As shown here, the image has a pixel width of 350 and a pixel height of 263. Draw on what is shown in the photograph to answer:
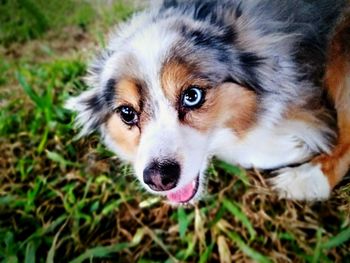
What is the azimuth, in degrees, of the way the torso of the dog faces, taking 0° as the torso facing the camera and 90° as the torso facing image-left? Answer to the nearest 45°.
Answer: approximately 45°

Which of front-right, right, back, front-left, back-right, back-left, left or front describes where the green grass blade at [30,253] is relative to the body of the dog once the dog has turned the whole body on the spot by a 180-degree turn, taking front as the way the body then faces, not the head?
back-left
